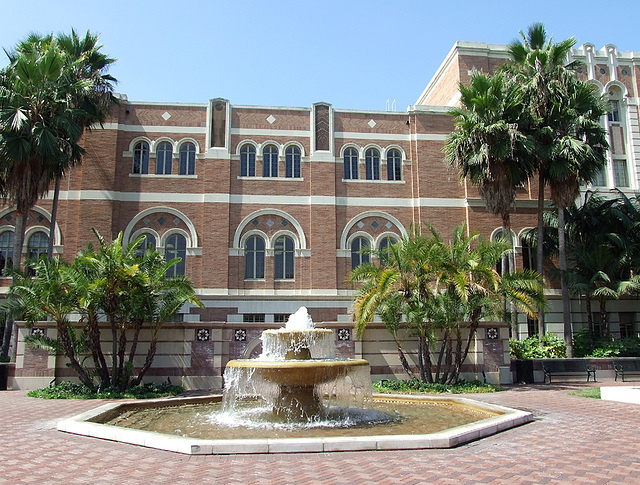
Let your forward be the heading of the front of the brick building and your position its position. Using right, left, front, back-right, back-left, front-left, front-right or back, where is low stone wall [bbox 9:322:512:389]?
front

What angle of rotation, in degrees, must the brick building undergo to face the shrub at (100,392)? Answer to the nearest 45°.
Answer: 0° — it already faces it

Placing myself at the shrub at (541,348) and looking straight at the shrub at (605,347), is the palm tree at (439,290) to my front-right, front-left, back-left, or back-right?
back-right

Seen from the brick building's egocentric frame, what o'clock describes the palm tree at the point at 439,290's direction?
The palm tree is roughly at 11 o'clock from the brick building.

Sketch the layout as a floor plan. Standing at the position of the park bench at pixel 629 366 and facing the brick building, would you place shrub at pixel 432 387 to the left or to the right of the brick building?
left

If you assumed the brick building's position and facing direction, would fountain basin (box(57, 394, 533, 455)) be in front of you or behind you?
in front

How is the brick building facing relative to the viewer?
toward the camera

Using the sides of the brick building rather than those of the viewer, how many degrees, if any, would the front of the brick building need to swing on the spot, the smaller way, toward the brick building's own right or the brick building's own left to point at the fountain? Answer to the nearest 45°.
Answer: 0° — it already faces it

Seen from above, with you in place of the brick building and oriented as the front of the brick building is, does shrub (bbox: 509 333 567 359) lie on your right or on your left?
on your left

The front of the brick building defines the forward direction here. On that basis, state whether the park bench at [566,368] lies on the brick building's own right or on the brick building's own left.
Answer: on the brick building's own left
